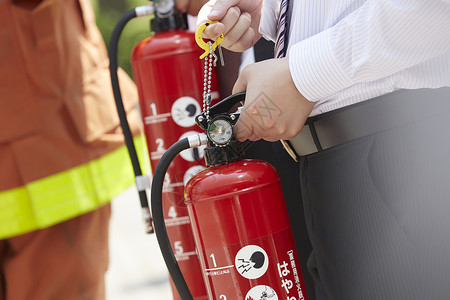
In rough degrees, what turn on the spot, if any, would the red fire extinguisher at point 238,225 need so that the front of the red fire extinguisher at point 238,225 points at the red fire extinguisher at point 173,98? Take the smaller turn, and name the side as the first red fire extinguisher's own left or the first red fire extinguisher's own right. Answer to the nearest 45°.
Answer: approximately 180°

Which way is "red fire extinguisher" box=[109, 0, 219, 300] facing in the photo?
toward the camera

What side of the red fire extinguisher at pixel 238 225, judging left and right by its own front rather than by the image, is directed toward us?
front

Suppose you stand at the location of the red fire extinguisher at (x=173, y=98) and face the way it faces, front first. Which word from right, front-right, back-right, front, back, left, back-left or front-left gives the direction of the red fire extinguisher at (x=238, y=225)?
front

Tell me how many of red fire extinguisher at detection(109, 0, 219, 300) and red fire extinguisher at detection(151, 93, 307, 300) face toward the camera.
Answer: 2
